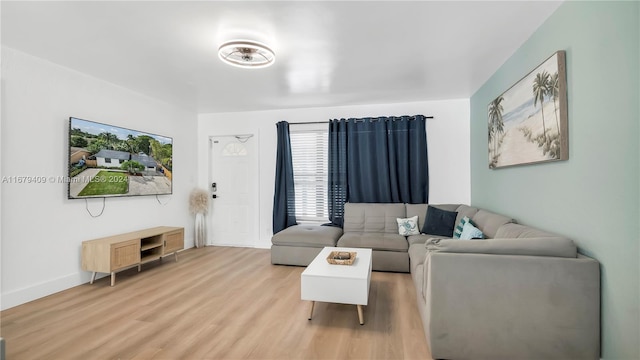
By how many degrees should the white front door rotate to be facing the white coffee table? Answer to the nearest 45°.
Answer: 0° — it already faces it

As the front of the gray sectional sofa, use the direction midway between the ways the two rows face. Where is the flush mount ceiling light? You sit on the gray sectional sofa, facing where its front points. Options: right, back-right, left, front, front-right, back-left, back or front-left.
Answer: front-right

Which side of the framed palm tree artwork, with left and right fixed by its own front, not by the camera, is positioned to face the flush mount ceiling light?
front

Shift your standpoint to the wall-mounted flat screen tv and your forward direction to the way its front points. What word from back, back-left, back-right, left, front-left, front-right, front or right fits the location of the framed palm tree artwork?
front

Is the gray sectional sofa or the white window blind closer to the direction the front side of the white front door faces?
the gray sectional sofa

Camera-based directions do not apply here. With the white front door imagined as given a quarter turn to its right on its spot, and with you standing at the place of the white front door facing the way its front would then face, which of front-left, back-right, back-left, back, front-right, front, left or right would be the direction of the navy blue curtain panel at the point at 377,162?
back-left

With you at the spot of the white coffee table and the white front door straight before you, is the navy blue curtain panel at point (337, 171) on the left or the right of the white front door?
right

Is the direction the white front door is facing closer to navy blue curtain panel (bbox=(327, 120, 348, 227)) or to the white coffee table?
the white coffee table

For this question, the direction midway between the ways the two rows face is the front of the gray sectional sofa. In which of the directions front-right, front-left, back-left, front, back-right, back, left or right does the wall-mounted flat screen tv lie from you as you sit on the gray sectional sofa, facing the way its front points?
front-right

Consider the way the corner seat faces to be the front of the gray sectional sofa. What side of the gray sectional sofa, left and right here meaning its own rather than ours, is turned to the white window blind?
right

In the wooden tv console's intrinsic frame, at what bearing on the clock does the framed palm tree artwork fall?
The framed palm tree artwork is roughly at 12 o'clock from the wooden tv console.

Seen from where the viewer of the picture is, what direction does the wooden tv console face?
facing the viewer and to the right of the viewer

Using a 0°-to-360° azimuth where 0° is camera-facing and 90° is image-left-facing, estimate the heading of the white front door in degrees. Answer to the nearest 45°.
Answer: approximately 0°

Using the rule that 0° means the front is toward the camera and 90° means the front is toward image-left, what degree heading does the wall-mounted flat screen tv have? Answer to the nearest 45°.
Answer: approximately 315°

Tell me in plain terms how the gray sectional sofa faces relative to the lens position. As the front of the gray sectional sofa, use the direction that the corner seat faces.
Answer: facing the viewer and to the left of the viewer

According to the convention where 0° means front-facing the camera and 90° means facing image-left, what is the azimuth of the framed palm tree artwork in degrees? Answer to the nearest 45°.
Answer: approximately 45°
